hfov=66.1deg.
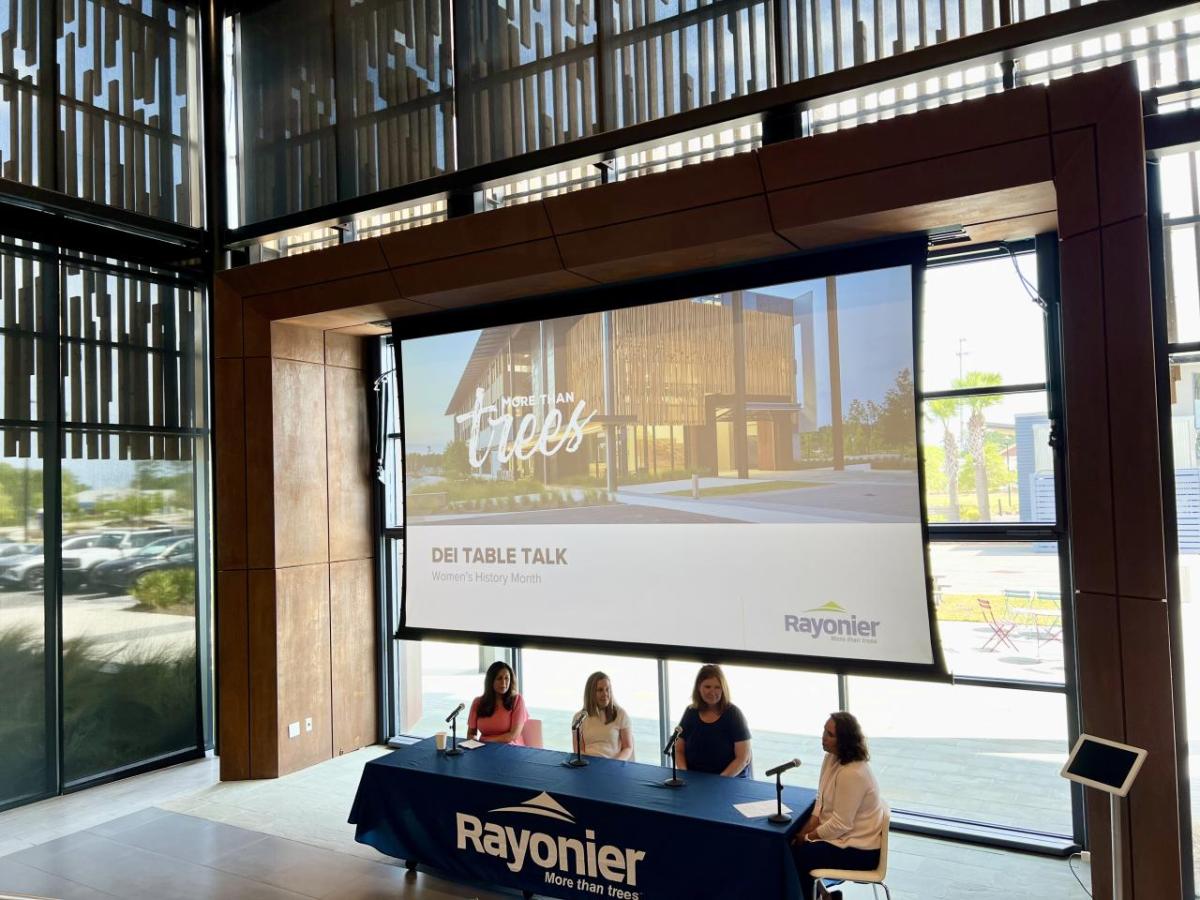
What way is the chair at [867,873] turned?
to the viewer's left

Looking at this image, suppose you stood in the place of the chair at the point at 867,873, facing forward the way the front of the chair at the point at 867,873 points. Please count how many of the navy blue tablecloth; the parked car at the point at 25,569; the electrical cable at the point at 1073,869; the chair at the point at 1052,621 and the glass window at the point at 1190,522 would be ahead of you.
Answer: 2

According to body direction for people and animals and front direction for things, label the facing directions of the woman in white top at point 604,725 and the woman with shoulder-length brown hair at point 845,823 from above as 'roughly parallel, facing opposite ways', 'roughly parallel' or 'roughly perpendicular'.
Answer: roughly perpendicular

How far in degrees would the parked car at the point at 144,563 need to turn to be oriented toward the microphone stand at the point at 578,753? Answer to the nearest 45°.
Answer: approximately 90° to its left

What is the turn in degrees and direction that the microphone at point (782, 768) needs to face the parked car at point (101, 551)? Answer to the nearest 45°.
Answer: approximately 180°

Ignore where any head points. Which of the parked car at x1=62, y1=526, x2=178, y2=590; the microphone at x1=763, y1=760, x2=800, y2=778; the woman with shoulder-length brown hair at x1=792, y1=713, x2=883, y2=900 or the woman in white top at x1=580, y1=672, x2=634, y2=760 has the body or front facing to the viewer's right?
the microphone

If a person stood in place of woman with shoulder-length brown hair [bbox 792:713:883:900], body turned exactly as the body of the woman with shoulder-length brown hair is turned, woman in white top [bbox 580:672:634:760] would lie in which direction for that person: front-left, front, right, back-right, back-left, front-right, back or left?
front-right

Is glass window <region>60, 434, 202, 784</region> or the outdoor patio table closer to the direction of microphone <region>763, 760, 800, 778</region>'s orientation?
the outdoor patio table

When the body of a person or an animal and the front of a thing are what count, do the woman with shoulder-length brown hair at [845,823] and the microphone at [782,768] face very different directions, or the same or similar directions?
very different directions

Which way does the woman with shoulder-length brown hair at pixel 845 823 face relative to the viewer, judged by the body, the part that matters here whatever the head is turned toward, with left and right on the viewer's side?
facing to the left of the viewer

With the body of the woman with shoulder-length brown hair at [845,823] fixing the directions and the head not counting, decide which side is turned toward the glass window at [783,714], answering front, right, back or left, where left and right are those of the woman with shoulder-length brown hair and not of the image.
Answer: right

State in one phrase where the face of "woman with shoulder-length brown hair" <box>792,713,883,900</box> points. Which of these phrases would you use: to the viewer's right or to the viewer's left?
to the viewer's left

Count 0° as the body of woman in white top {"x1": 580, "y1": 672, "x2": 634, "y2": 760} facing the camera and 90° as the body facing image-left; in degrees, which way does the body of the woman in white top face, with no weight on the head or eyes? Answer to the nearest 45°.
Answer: approximately 0°

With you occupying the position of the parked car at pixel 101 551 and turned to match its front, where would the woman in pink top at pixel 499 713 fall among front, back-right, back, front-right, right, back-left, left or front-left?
left
